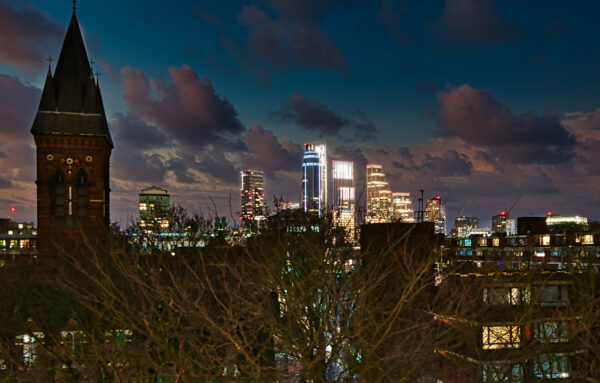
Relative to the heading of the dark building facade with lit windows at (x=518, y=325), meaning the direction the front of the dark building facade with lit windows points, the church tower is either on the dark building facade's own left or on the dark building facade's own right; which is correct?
on the dark building facade's own right

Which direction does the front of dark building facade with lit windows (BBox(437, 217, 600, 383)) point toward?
toward the camera
